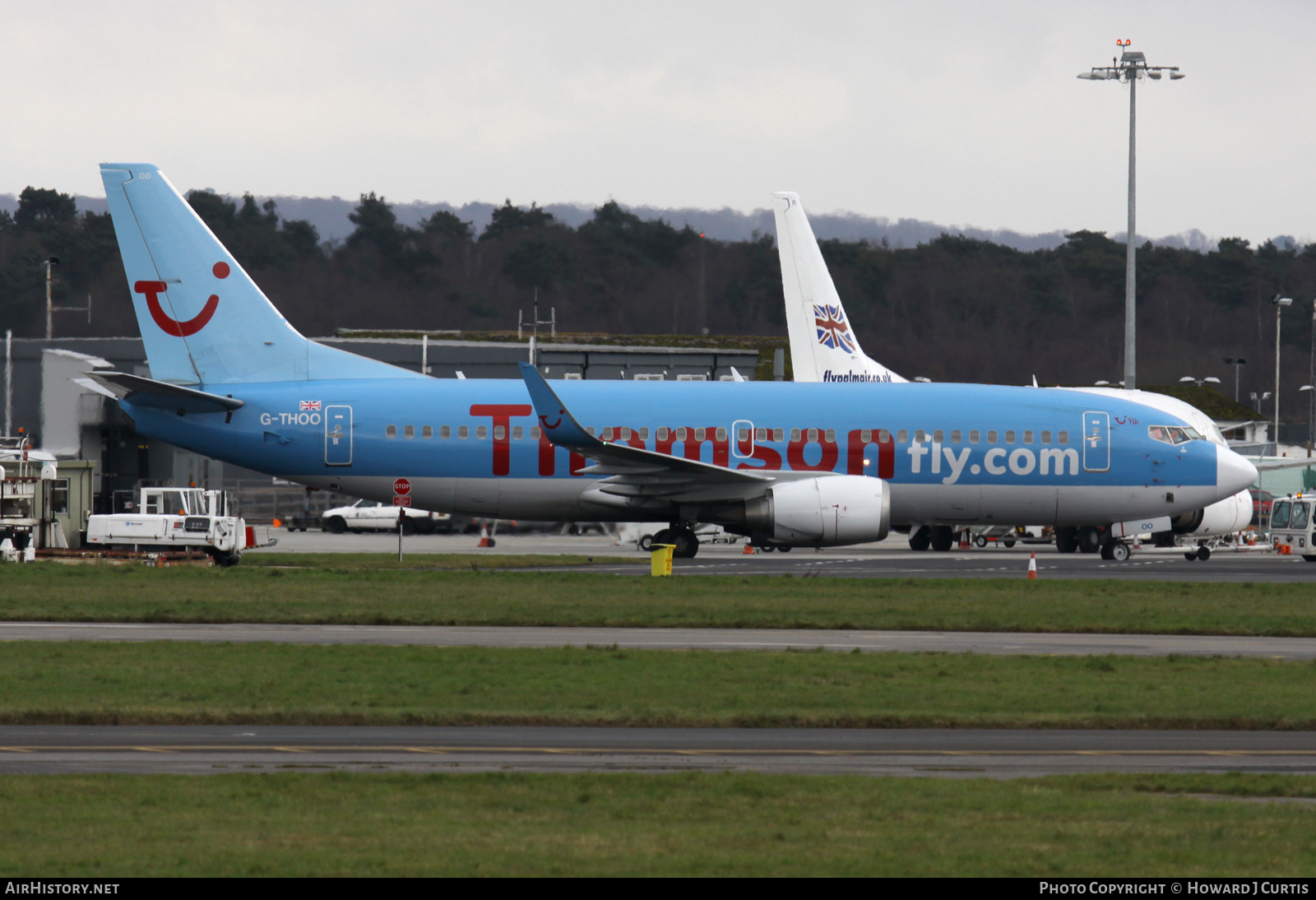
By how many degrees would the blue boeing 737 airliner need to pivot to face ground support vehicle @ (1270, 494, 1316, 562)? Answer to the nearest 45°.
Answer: approximately 45° to its left

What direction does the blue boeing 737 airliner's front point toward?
to the viewer's right

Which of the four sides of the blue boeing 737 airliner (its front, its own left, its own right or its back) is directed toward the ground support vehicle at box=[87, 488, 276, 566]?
back
